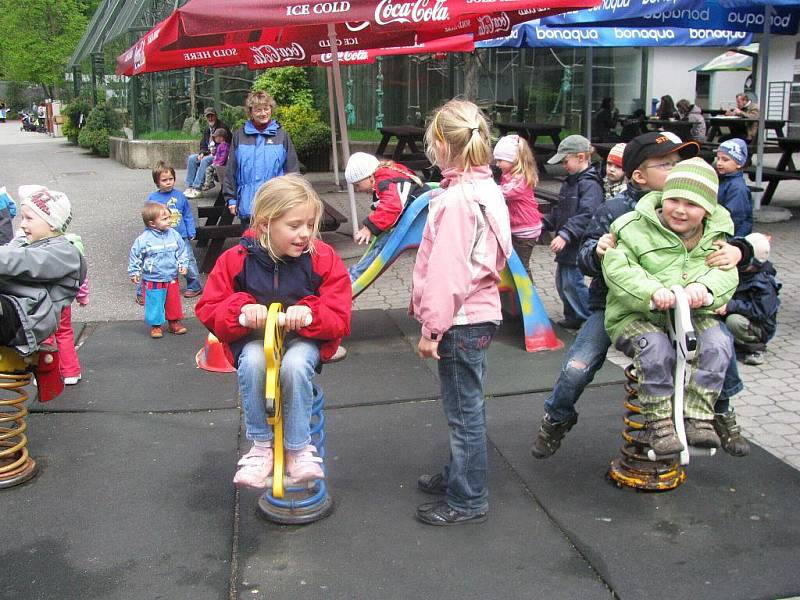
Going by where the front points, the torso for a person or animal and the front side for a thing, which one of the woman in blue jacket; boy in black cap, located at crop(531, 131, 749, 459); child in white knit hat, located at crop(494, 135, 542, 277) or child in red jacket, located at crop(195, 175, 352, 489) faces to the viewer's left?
the child in white knit hat

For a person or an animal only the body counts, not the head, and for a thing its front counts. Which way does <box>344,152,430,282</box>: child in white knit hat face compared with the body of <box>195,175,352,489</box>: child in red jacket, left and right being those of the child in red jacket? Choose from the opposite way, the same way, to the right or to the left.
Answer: to the right

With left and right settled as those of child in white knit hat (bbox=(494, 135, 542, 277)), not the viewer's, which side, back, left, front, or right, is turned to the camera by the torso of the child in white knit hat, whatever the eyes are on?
left

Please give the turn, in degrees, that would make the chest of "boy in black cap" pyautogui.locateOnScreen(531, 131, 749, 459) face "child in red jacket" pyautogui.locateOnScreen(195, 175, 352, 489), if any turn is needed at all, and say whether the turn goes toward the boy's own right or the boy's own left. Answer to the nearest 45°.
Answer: approximately 90° to the boy's own right

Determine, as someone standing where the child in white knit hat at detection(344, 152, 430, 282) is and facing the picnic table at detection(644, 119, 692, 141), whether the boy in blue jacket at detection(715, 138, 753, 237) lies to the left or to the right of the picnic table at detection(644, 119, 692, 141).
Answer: right

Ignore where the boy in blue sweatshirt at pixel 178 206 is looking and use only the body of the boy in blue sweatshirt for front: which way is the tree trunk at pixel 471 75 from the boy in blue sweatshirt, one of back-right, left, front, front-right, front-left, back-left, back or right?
back-left

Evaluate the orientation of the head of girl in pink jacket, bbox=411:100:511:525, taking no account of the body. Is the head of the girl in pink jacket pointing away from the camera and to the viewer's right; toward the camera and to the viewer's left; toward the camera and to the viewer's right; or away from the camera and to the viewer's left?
away from the camera and to the viewer's left

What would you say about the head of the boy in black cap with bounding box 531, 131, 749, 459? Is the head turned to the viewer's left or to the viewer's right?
to the viewer's right

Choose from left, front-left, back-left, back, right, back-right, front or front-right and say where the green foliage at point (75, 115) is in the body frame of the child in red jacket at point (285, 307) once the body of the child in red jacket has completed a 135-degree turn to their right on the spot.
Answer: front-right
